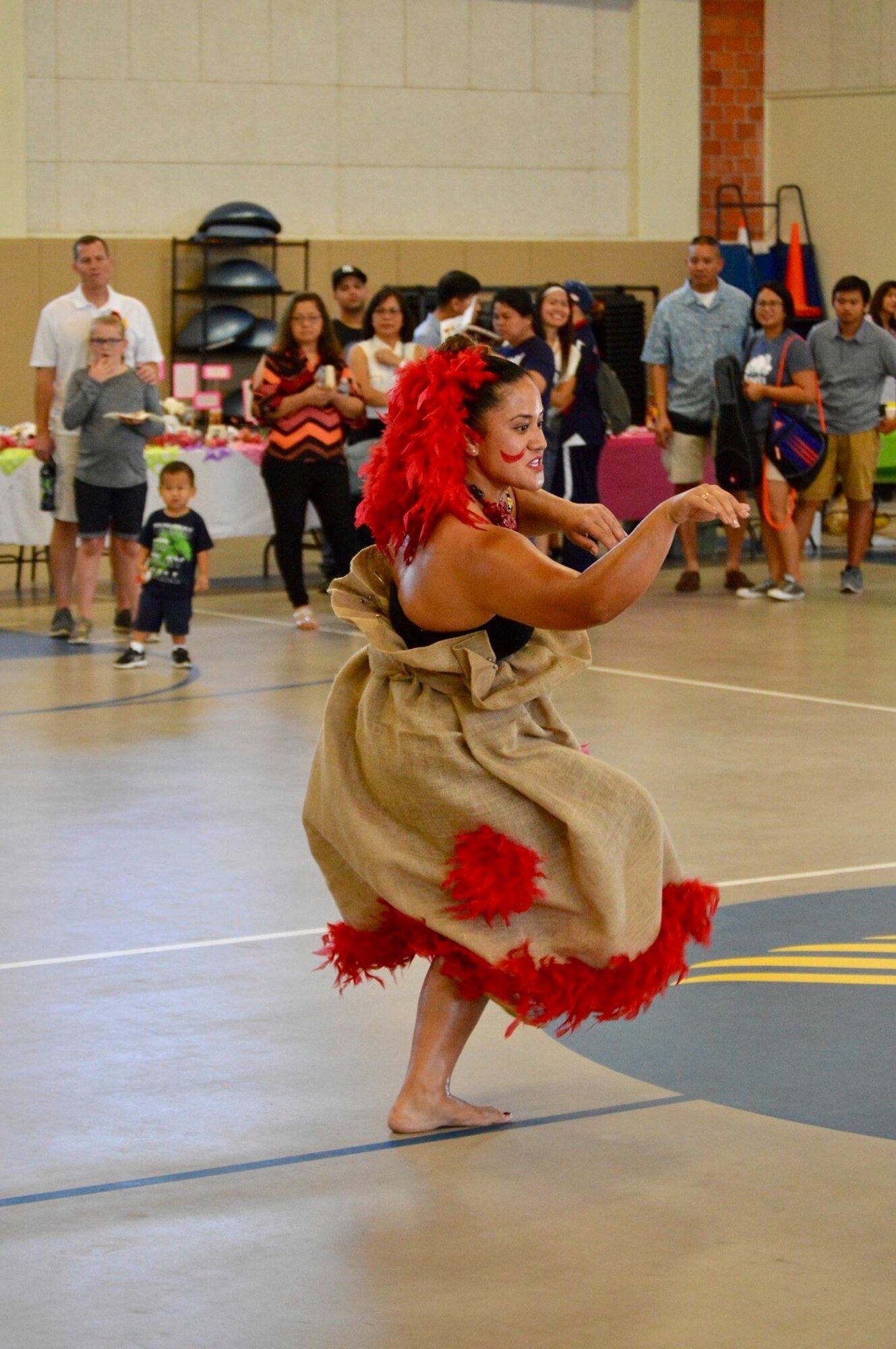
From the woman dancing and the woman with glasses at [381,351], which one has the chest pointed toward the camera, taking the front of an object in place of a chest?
the woman with glasses

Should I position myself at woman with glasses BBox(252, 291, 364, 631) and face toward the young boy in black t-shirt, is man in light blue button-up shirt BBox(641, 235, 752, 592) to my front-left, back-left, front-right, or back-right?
back-left

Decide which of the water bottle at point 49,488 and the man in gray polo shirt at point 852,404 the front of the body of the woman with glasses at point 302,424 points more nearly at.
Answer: the water bottle

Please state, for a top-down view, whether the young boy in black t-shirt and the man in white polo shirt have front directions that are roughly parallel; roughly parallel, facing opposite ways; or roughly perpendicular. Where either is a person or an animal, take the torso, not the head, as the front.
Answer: roughly parallel

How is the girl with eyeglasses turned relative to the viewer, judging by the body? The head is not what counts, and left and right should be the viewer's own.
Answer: facing the viewer

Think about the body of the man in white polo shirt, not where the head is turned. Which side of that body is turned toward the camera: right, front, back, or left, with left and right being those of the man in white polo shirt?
front

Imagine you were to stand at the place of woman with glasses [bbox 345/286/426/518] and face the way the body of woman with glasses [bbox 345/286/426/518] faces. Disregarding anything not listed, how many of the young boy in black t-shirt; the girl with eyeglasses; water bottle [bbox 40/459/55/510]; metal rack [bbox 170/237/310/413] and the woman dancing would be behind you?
1

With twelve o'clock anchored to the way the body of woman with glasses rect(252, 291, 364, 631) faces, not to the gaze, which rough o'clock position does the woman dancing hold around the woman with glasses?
The woman dancing is roughly at 12 o'clock from the woman with glasses.

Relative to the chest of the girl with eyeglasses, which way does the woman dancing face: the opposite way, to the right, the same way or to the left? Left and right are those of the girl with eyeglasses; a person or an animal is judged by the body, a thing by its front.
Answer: to the left

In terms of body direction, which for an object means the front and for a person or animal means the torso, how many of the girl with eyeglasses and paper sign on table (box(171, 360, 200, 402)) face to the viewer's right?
0

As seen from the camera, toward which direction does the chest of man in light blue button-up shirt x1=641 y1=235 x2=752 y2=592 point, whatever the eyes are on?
toward the camera

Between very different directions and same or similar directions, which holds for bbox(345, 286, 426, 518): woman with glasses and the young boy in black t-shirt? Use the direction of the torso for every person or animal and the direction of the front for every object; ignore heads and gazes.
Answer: same or similar directions

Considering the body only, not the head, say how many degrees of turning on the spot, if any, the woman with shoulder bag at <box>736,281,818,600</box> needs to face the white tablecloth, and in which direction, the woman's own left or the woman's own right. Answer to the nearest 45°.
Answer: approximately 45° to the woman's own right

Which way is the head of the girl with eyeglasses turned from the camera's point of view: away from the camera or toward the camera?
toward the camera

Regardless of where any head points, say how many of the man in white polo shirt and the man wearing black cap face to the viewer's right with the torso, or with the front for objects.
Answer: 0
